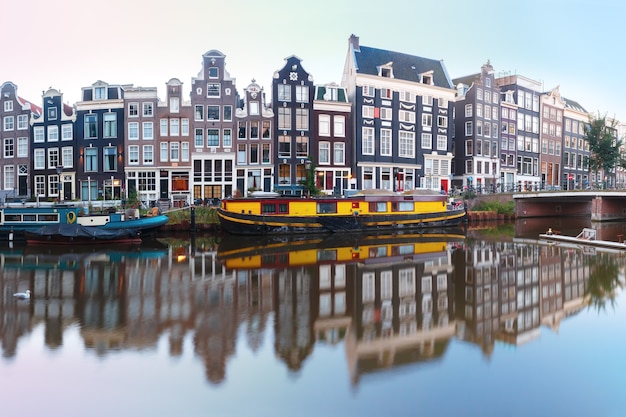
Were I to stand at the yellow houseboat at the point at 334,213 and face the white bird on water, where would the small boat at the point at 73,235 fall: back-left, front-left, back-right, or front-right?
front-right

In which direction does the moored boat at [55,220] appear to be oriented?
to the viewer's right

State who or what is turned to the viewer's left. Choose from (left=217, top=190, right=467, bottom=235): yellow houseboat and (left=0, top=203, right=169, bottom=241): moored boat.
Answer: the yellow houseboat

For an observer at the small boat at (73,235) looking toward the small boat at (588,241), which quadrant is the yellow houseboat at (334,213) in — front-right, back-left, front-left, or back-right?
front-left

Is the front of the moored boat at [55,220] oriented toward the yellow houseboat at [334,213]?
yes

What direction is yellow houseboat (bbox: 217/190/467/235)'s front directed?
to the viewer's left
